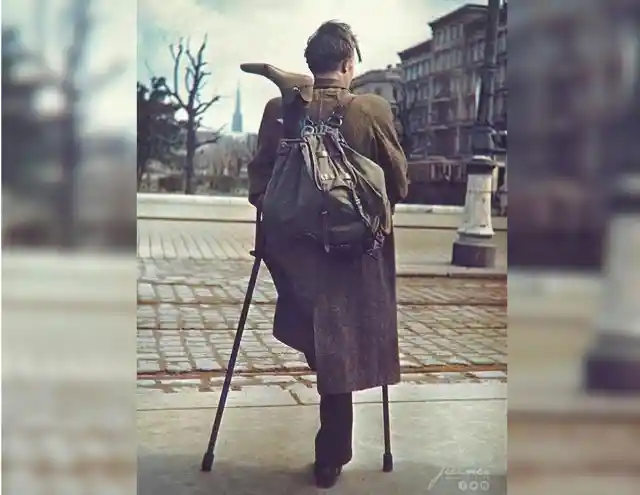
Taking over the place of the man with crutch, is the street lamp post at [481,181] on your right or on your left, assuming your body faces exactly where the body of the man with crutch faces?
on your right

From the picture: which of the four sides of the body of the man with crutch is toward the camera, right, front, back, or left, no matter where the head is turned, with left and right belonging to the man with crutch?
back
